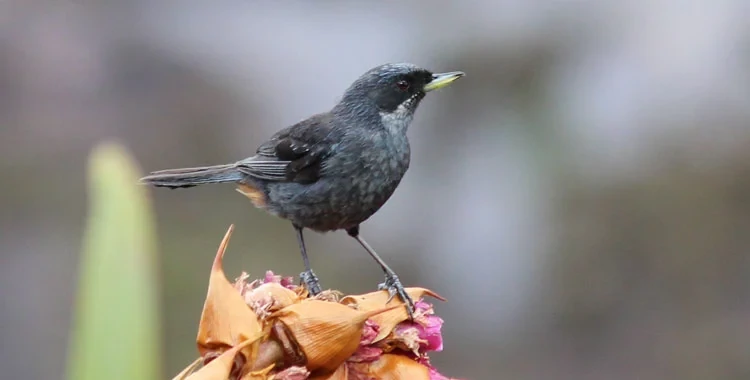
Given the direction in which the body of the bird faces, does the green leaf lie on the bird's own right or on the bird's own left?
on the bird's own left

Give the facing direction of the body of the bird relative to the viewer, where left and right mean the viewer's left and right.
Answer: facing to the right of the viewer
